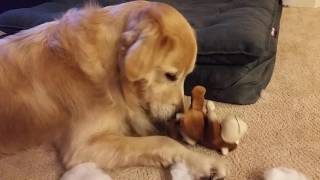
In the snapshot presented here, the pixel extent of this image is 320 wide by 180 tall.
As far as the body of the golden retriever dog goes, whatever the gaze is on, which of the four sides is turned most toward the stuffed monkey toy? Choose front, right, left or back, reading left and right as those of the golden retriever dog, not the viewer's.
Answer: front

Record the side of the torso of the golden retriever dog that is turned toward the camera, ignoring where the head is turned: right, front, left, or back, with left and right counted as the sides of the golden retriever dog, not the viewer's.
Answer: right
